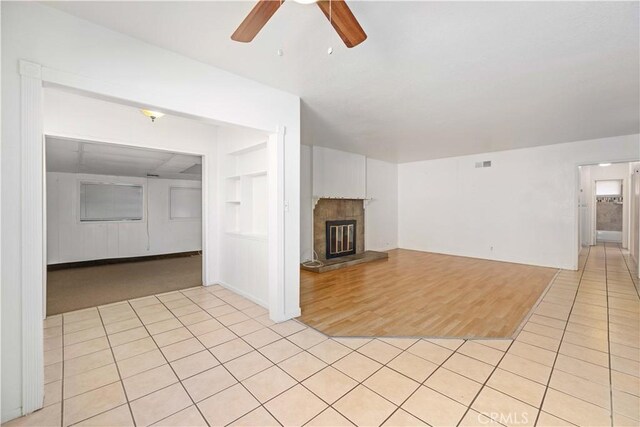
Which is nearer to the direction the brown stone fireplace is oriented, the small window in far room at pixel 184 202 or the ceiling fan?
the ceiling fan

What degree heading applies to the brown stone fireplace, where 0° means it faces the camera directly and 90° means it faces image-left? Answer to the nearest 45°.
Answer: approximately 315°

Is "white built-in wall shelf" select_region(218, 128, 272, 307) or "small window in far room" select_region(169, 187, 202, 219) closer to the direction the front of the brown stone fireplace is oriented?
the white built-in wall shelf

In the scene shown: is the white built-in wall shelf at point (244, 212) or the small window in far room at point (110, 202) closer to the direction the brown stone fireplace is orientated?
the white built-in wall shelf

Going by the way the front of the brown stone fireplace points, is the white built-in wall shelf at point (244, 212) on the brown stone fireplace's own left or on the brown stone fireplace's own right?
on the brown stone fireplace's own right

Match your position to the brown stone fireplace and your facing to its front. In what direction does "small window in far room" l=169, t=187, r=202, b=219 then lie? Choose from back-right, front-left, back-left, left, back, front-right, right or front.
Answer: back-right

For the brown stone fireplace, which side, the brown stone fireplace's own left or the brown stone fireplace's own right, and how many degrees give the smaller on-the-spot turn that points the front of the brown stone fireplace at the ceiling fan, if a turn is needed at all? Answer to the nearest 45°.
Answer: approximately 45° to the brown stone fireplace's own right

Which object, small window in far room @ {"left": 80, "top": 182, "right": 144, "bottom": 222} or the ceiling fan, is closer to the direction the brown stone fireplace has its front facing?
the ceiling fan

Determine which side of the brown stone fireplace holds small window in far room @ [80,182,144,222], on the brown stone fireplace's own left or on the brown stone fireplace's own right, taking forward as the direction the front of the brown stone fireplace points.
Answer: on the brown stone fireplace's own right
